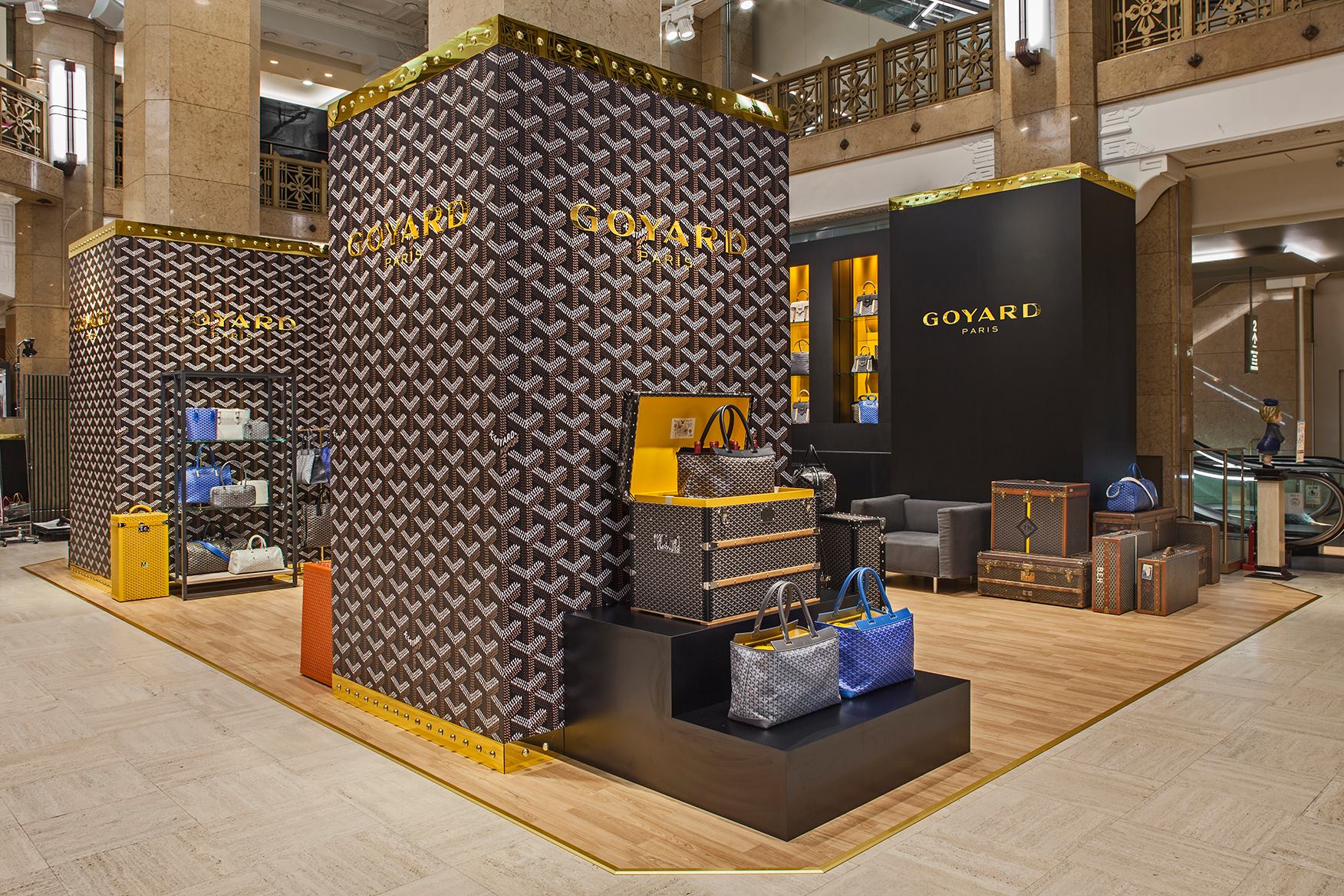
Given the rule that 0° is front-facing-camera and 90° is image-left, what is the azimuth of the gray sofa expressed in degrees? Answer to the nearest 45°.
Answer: approximately 45°

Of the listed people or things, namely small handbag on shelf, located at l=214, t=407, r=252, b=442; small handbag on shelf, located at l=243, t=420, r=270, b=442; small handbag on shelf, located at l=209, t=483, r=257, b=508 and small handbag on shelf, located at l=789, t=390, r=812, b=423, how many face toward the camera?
4

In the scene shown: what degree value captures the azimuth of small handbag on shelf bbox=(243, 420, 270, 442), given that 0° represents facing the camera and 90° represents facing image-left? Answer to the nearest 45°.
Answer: approximately 0°

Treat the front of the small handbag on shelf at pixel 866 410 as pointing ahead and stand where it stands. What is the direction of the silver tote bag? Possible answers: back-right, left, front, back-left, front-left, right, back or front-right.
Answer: front

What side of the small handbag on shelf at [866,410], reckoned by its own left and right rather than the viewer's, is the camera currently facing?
front

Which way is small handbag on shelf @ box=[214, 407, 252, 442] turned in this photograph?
toward the camera

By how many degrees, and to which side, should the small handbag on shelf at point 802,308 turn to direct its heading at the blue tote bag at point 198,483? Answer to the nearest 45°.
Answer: approximately 45° to its right

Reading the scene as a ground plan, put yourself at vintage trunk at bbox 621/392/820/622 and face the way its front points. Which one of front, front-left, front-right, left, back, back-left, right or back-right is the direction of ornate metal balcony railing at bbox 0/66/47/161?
back

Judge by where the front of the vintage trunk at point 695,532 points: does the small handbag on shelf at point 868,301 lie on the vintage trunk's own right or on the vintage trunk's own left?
on the vintage trunk's own left

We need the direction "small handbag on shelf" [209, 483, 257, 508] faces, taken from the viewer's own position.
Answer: facing the viewer

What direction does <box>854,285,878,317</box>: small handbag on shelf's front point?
toward the camera

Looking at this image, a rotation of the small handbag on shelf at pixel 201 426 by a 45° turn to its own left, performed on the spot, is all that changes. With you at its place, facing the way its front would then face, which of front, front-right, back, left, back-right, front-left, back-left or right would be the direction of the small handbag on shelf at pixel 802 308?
front-left

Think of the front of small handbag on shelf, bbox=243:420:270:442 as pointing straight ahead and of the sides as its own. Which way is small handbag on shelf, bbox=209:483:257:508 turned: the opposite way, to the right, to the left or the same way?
the same way

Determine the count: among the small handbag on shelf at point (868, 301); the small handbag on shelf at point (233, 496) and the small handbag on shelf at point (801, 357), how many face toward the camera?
3

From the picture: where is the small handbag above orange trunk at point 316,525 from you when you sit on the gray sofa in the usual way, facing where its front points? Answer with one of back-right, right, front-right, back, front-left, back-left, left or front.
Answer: front-right
